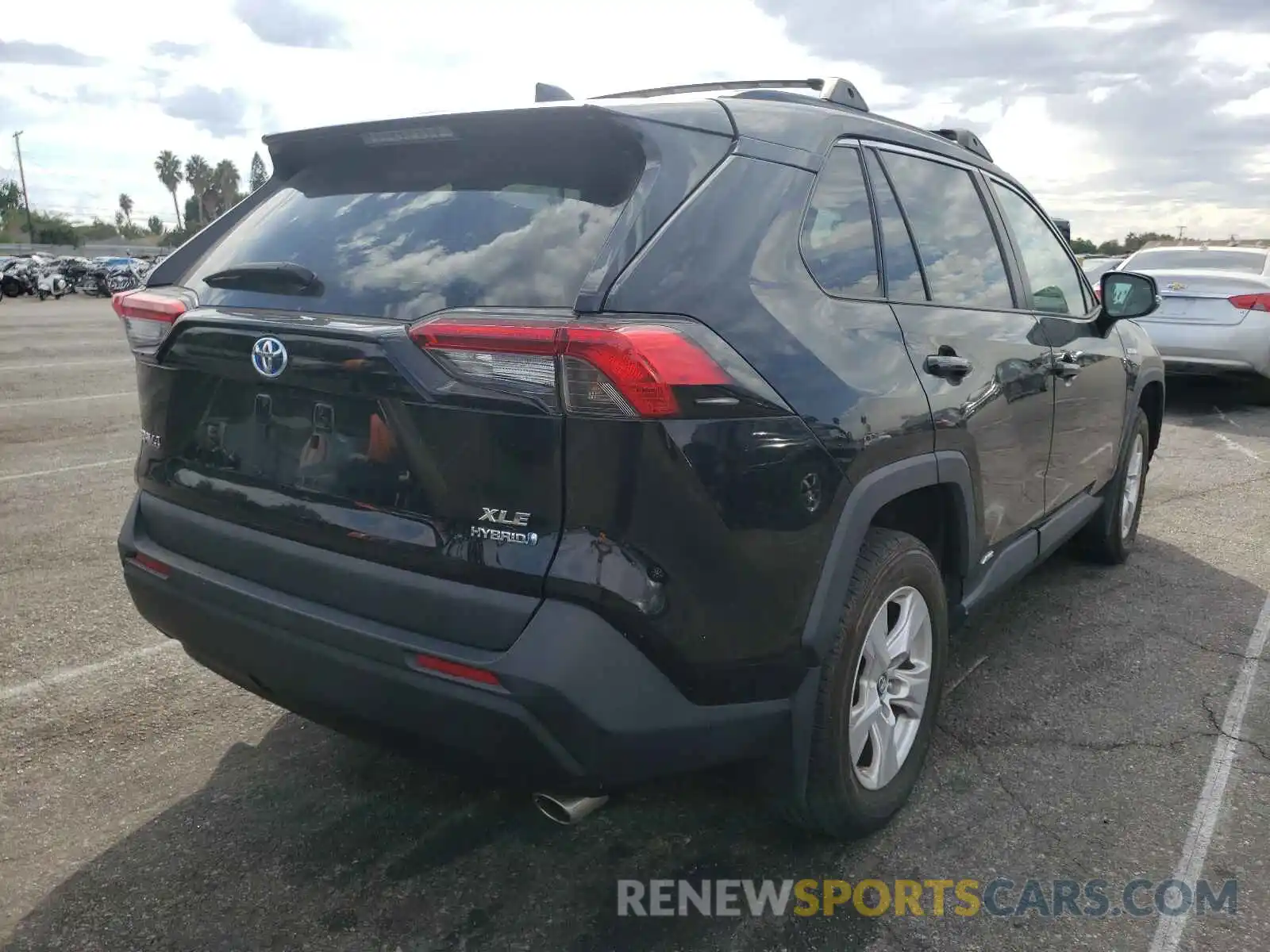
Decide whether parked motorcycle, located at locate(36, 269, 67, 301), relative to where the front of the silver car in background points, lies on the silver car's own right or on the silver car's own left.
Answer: on the silver car's own left

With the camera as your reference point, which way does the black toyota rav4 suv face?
facing away from the viewer and to the right of the viewer

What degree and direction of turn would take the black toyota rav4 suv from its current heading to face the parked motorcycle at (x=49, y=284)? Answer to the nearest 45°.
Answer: approximately 90° to its left

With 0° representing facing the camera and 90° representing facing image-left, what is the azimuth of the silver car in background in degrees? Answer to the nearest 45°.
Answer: approximately 180°

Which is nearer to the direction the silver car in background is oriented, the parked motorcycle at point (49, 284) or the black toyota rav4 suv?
the parked motorcycle

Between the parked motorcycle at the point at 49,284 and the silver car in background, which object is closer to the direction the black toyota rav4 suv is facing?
the silver car in background

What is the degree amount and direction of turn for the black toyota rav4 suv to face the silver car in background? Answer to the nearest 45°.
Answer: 0° — it already faces it

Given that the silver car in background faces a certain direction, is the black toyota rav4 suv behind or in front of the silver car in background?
behind
